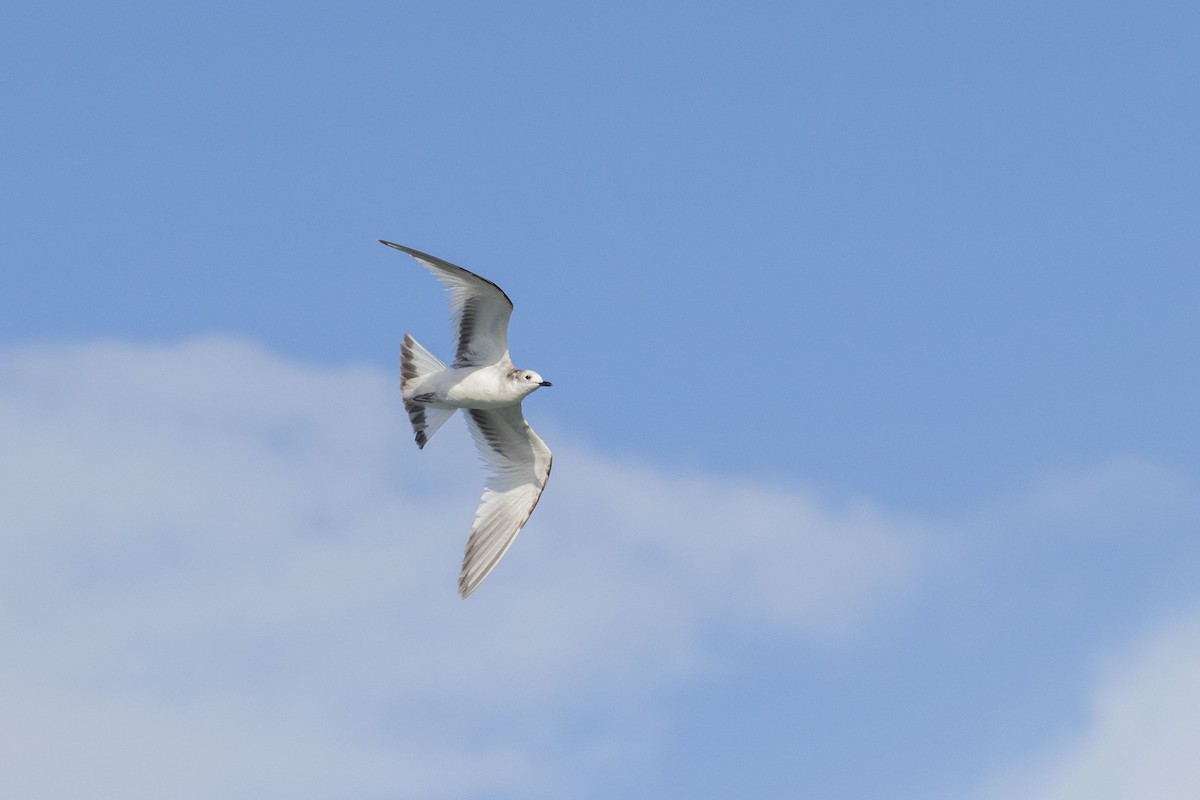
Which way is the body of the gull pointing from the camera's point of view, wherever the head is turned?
to the viewer's right
